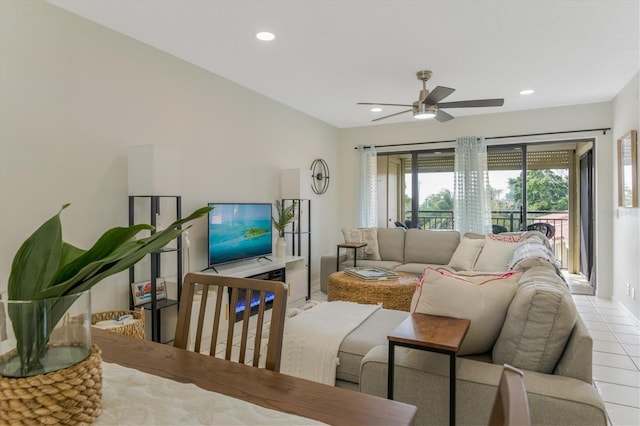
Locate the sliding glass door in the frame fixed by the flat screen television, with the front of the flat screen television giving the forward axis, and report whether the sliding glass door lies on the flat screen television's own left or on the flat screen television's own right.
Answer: on the flat screen television's own left

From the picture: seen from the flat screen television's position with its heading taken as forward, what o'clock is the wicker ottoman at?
The wicker ottoman is roughly at 11 o'clock from the flat screen television.

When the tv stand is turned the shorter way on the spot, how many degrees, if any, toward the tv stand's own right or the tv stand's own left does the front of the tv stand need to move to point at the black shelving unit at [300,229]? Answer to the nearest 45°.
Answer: approximately 135° to the tv stand's own left

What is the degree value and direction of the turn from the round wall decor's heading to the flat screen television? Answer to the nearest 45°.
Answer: approximately 90° to its right

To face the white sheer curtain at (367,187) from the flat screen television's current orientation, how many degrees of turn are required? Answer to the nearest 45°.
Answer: approximately 90° to its left

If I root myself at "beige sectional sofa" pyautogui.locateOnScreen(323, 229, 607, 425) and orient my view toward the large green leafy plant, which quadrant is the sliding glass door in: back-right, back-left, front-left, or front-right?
back-right

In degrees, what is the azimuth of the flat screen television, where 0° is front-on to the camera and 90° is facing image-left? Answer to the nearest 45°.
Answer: approximately 315°

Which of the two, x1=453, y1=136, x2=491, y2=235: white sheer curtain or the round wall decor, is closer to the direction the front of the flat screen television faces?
the white sheer curtain

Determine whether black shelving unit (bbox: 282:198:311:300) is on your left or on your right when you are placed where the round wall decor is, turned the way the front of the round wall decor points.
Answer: on your right

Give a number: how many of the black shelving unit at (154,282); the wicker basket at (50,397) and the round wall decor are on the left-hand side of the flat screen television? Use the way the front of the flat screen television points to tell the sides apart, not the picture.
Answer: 1

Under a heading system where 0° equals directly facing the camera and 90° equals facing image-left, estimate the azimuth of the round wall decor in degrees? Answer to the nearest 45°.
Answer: approximately 315°
